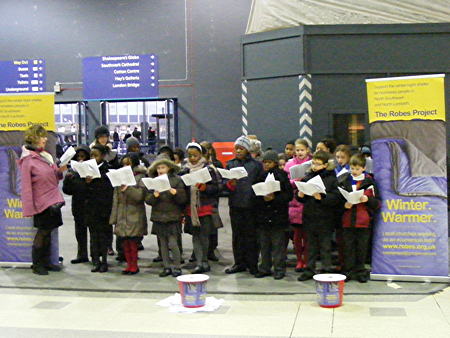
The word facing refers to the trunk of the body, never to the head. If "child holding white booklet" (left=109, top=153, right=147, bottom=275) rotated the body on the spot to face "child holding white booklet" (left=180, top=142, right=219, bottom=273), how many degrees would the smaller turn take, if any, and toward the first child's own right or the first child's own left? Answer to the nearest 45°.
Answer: approximately 135° to the first child's own left

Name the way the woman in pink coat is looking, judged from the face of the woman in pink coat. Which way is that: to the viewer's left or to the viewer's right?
to the viewer's right

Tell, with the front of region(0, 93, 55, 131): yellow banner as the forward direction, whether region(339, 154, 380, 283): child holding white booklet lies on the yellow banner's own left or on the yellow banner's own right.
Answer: on the yellow banner's own left

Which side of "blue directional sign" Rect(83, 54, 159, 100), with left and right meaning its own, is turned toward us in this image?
front

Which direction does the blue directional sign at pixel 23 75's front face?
toward the camera

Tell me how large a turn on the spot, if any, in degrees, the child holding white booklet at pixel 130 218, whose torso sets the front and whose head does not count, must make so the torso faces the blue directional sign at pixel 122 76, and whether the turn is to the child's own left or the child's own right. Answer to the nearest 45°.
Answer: approximately 135° to the child's own right

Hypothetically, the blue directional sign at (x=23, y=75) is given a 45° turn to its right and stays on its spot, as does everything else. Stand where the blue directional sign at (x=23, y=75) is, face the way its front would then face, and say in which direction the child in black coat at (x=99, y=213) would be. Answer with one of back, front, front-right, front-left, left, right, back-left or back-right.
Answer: front-left

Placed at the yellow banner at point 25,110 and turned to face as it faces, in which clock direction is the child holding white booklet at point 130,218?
The child holding white booklet is roughly at 10 o'clock from the yellow banner.

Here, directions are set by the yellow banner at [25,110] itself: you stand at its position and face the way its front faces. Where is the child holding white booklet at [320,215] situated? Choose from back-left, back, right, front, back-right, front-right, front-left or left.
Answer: front-left

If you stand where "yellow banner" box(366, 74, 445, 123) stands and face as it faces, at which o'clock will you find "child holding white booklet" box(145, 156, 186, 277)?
The child holding white booklet is roughly at 3 o'clock from the yellow banner.

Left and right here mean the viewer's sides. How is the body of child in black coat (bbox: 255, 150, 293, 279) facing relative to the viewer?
facing the viewer and to the left of the viewer

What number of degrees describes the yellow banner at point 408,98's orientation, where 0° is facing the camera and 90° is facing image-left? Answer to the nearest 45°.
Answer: approximately 0°

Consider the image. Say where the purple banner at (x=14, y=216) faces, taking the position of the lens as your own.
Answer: facing the viewer

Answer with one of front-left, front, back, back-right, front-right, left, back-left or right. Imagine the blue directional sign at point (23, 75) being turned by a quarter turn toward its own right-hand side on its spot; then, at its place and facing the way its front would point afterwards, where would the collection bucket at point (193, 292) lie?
left

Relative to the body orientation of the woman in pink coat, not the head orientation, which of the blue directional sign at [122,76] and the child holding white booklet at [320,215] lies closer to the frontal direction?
the child holding white booklet
